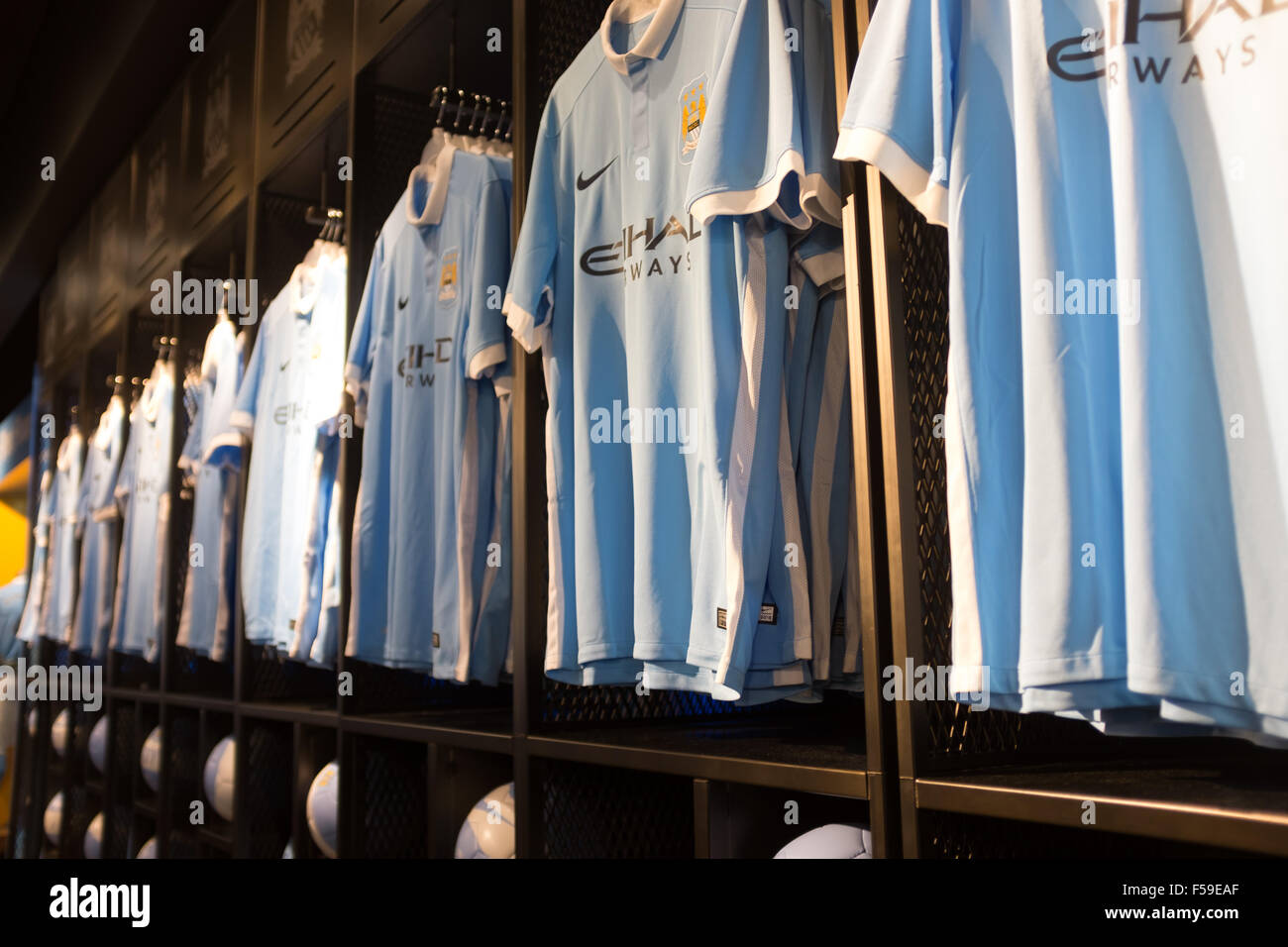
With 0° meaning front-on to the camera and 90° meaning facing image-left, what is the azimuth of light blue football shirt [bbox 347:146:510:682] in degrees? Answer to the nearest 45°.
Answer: approximately 45°

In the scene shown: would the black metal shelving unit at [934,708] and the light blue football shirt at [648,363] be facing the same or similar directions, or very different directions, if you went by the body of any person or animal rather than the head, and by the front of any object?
same or similar directions

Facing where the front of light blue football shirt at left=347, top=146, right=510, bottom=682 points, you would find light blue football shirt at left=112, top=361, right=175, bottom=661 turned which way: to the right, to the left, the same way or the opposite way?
the same way

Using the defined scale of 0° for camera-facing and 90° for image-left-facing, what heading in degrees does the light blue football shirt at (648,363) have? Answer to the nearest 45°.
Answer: approximately 45°

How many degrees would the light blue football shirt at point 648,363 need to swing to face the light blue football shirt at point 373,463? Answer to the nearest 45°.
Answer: approximately 90° to its right

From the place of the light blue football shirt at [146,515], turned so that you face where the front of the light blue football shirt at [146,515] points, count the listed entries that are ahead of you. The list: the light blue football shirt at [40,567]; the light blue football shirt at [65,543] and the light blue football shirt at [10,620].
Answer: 0

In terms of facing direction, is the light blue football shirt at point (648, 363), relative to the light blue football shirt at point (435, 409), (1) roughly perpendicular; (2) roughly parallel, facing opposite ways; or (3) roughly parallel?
roughly parallel

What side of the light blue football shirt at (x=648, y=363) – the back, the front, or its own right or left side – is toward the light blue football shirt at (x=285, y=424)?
right

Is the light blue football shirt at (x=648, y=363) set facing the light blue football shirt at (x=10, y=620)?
no

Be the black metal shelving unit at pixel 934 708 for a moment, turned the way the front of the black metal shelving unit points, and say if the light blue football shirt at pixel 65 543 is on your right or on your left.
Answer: on your right

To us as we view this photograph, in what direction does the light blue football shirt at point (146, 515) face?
facing the viewer and to the left of the viewer
